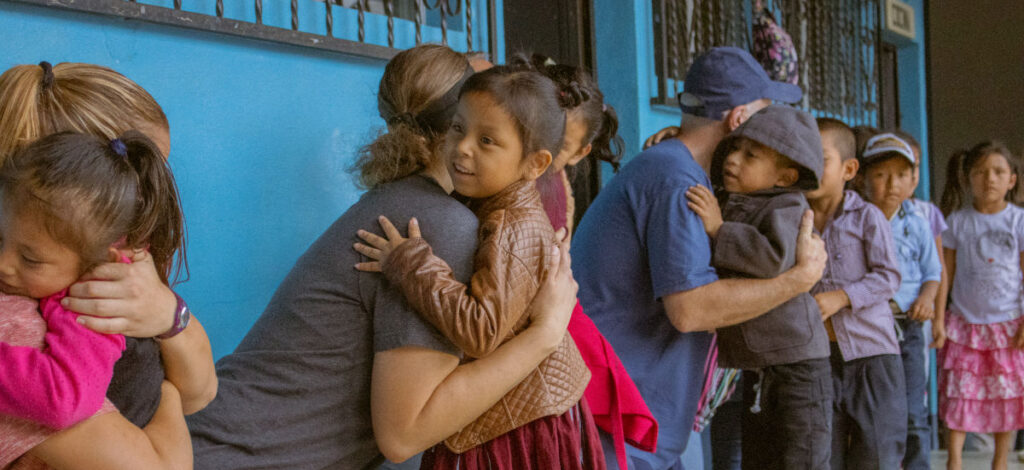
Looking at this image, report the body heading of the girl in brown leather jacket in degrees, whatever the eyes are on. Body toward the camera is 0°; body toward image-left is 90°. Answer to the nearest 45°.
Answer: approximately 90°

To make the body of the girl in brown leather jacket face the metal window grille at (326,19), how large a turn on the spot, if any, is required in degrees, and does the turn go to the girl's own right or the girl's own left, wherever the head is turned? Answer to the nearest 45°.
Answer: approximately 45° to the girl's own right

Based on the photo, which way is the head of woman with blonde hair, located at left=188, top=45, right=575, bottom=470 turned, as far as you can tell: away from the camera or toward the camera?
away from the camera

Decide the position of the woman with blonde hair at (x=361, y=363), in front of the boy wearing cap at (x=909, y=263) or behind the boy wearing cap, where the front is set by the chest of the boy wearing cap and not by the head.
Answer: in front

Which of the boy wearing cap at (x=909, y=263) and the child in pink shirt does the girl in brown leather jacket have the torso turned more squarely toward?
the child in pink shirt

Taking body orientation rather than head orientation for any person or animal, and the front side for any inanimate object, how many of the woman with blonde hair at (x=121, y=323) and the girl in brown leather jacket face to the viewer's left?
1

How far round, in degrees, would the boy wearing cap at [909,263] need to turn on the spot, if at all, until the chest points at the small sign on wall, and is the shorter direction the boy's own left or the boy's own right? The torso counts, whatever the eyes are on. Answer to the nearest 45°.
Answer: approximately 135° to the boy's own right
